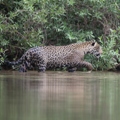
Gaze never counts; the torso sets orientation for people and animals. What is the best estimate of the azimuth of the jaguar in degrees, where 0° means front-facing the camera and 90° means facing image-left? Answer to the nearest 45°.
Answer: approximately 270°
